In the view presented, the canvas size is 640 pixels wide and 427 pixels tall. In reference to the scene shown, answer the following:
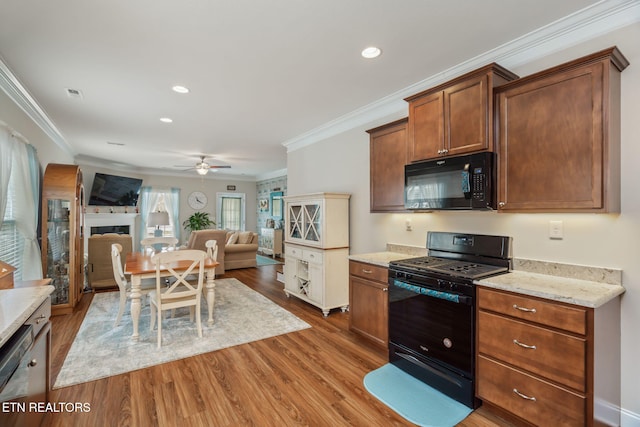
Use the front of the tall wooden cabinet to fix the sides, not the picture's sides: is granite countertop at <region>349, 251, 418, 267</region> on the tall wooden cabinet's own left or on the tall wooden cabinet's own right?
on the tall wooden cabinet's own right

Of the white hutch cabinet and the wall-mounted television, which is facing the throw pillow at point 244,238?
the wall-mounted television

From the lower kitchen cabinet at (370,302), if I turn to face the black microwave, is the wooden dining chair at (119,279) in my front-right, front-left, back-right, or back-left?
back-right

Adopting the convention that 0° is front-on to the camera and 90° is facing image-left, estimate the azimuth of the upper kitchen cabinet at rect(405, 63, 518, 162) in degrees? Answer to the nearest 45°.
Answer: approximately 45°

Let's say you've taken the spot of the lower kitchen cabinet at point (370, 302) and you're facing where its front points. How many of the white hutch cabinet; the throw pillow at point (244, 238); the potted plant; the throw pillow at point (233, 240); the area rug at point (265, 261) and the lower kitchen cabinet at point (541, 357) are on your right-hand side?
5

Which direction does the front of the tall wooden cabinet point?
to the viewer's right

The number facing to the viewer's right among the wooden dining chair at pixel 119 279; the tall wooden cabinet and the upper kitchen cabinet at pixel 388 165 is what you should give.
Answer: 2

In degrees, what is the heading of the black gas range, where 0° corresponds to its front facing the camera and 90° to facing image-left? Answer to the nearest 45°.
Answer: approximately 45°

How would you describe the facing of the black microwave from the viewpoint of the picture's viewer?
facing the viewer and to the left of the viewer

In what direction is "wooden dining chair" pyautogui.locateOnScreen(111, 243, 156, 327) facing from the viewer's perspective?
to the viewer's right

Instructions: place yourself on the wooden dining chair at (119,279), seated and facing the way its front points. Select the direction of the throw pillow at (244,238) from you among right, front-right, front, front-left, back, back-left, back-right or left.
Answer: front-left

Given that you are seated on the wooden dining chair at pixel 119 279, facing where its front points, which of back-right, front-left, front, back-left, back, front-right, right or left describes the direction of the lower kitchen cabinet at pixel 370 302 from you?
front-right

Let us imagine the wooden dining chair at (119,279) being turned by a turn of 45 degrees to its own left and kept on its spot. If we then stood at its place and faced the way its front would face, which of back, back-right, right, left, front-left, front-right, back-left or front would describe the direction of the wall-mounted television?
front-left

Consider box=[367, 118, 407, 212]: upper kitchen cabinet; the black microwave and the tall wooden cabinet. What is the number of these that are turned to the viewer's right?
1

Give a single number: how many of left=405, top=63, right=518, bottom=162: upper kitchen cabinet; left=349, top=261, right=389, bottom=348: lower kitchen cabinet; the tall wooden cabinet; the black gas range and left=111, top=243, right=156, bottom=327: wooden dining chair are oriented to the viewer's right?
2

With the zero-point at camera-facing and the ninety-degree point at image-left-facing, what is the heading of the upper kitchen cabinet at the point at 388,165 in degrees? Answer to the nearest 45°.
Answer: approximately 45°
